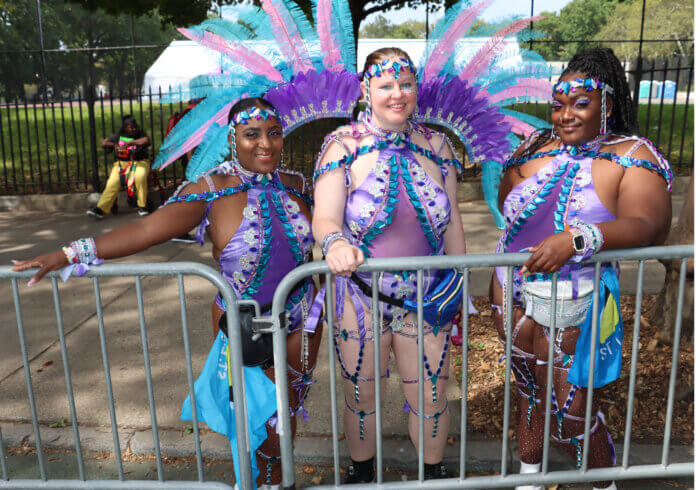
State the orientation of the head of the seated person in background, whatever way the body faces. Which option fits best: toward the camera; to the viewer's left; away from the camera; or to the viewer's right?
toward the camera

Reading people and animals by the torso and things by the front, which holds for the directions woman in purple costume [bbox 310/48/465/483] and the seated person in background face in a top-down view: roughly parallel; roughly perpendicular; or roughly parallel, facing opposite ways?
roughly parallel

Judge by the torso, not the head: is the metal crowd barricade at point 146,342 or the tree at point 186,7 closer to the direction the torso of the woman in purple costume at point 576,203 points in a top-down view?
the metal crowd barricade

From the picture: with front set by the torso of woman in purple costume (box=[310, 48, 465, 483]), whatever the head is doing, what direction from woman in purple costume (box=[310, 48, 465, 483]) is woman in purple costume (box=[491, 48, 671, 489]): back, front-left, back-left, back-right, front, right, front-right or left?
left

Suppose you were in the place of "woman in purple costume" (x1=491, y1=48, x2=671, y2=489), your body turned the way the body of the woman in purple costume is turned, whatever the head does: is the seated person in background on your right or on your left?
on your right

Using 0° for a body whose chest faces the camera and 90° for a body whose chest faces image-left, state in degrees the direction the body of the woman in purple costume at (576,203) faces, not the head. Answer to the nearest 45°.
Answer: approximately 45°

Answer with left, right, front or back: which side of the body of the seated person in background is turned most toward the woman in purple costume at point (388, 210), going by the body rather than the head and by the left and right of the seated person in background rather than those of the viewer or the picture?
front

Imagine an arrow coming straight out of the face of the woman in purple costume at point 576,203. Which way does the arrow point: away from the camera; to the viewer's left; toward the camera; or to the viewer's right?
toward the camera

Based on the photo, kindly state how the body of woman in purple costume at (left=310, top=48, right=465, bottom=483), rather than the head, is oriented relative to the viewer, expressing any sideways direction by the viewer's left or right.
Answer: facing the viewer

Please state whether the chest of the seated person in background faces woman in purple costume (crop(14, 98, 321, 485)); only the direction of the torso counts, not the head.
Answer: yes

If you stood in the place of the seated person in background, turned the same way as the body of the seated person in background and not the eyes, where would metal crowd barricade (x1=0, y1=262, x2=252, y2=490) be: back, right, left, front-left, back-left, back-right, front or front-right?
front

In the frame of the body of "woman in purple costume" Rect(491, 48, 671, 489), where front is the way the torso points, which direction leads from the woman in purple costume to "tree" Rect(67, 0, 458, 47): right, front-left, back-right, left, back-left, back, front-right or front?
right

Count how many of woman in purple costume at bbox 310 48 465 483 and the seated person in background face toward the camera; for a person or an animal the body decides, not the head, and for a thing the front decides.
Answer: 2
